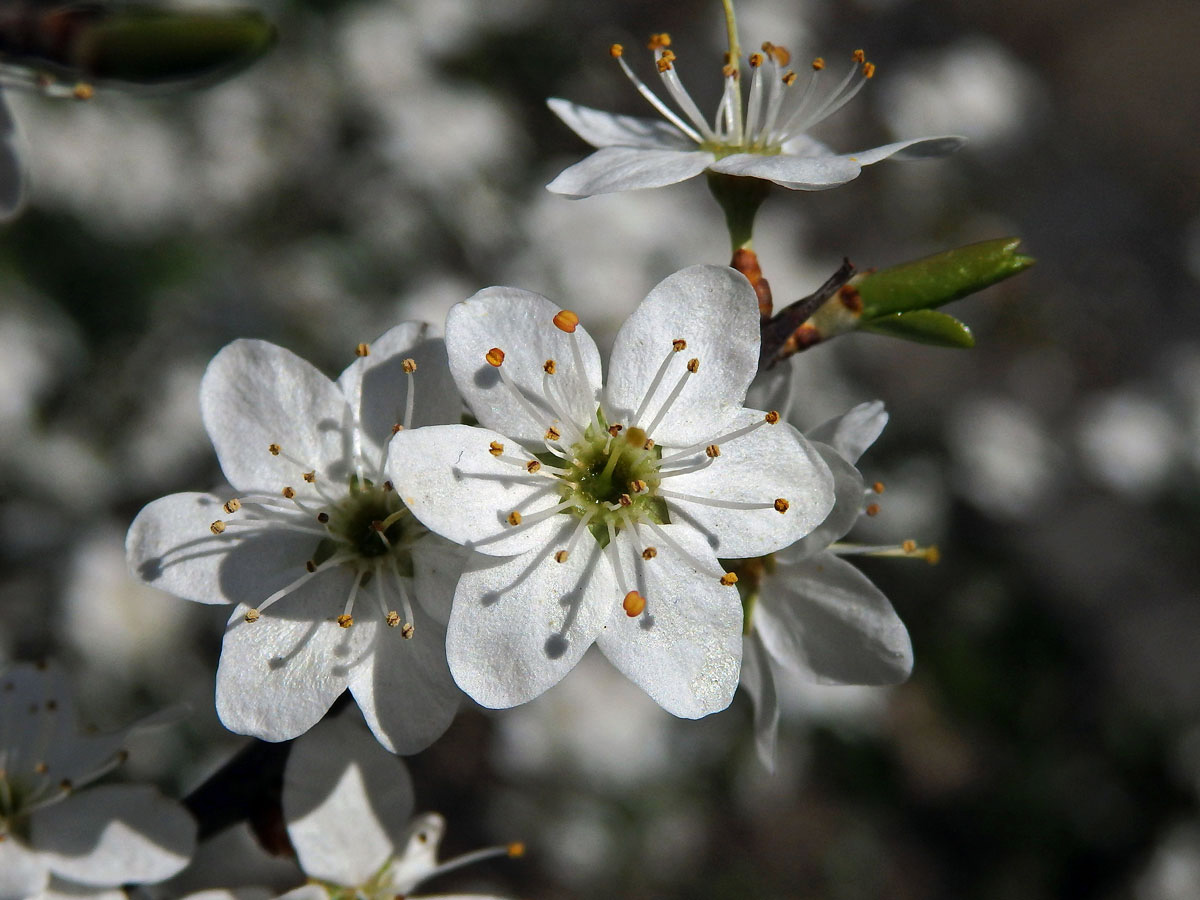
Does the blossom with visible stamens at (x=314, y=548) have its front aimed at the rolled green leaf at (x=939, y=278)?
no

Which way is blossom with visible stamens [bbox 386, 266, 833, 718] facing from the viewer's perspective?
toward the camera

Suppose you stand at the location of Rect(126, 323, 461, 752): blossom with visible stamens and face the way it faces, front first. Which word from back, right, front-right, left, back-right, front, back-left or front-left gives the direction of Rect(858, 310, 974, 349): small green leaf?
left

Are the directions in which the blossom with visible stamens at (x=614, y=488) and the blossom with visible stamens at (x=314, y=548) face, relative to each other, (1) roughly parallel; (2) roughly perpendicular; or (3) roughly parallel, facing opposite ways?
roughly parallel

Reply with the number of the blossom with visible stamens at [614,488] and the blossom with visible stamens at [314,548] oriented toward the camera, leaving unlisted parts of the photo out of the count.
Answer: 2
